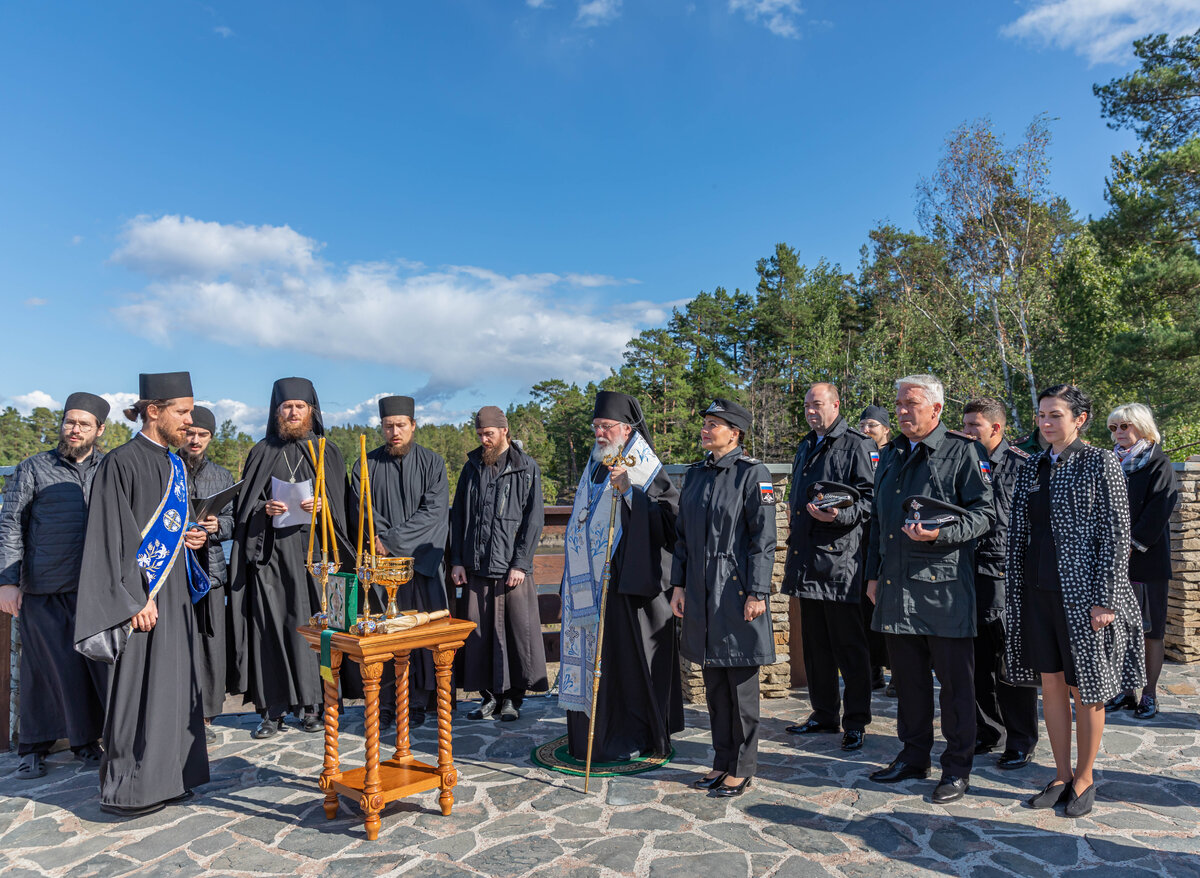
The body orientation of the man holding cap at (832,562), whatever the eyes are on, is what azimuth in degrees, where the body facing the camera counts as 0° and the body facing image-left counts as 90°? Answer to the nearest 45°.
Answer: approximately 45°

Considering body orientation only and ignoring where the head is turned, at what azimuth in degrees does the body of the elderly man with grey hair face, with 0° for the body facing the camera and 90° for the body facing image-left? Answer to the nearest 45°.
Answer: approximately 45°

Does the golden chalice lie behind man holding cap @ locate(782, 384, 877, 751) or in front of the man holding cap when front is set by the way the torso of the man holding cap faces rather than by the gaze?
in front

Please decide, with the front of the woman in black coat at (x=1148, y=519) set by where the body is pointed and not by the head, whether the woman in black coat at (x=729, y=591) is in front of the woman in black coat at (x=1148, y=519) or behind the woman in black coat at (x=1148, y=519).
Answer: in front

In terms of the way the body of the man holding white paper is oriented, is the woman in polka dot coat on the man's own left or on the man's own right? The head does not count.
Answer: on the man's own left

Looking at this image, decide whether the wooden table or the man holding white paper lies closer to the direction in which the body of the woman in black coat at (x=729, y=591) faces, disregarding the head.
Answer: the wooden table
